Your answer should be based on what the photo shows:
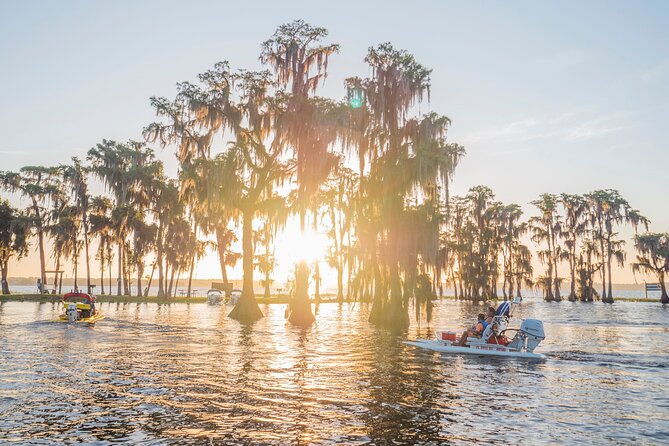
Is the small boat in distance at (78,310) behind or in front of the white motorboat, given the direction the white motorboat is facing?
in front

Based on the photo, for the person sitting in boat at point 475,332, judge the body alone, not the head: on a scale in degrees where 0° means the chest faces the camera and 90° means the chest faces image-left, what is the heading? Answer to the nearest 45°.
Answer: approximately 90°

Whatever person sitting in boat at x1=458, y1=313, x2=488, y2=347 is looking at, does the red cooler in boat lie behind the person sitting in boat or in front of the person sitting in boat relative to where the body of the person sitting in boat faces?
in front

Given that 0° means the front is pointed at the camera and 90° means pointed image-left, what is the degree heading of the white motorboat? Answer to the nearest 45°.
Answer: approximately 90°
